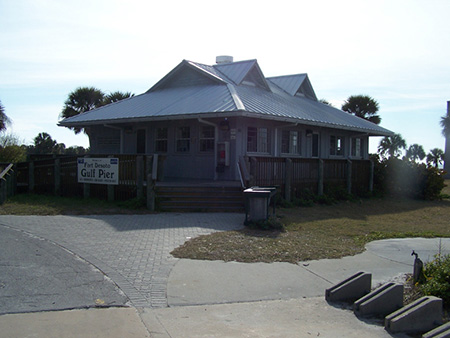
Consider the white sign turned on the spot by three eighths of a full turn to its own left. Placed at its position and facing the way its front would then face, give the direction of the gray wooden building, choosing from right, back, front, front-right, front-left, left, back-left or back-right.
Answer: front

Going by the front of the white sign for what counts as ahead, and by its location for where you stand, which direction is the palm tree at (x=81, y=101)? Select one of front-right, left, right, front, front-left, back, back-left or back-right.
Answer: back

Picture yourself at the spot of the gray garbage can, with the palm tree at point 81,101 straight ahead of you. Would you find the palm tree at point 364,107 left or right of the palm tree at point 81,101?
right

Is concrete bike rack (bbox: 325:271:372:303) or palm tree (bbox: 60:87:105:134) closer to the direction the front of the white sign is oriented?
the concrete bike rack

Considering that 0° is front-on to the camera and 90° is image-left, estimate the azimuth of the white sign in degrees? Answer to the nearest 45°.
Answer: approximately 0°

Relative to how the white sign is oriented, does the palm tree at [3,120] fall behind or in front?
behind

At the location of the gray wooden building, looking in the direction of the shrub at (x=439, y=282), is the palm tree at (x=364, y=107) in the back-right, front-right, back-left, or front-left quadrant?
back-left

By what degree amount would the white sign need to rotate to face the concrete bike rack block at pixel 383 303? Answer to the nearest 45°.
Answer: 0° — it already faces it

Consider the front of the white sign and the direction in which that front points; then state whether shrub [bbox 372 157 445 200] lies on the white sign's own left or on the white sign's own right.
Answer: on the white sign's own left
